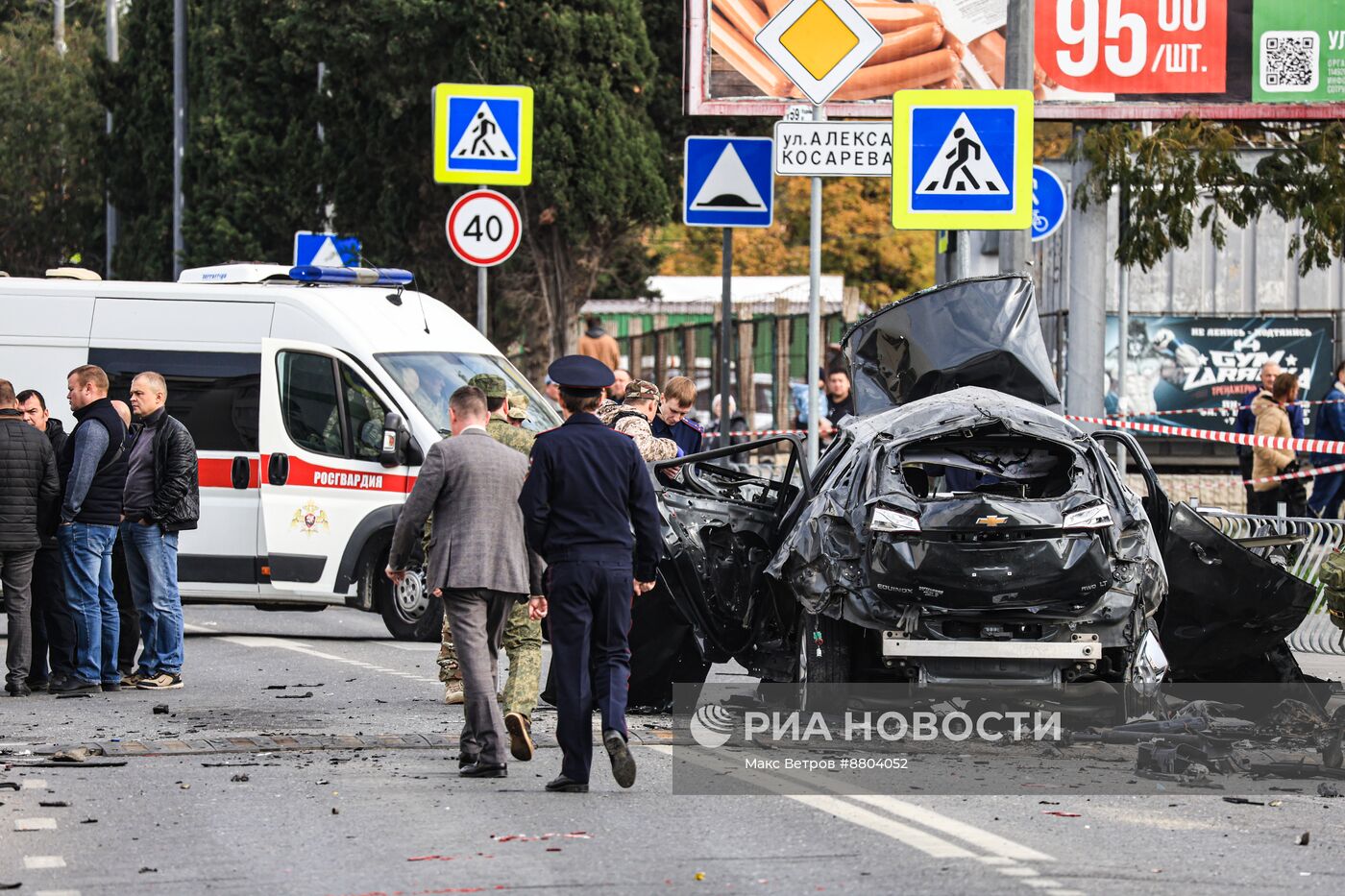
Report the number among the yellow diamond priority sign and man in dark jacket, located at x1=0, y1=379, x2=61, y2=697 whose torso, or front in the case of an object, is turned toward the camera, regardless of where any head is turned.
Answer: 1

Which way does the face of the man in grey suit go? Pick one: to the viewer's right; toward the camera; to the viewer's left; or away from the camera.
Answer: away from the camera

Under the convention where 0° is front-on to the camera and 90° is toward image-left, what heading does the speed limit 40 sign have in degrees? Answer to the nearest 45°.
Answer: approximately 0°

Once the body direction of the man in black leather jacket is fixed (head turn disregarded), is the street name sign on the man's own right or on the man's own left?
on the man's own left

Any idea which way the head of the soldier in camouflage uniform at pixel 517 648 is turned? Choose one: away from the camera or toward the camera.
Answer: away from the camera

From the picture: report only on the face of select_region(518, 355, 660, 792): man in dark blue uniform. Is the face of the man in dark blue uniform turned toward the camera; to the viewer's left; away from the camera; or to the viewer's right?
away from the camera

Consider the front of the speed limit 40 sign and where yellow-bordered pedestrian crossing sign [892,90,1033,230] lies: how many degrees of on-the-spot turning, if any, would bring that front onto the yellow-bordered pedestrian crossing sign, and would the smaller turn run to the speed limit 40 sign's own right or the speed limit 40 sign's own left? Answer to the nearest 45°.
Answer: approximately 45° to the speed limit 40 sign's own left

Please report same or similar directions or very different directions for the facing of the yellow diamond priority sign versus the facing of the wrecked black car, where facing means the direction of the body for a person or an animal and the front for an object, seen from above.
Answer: very different directions
